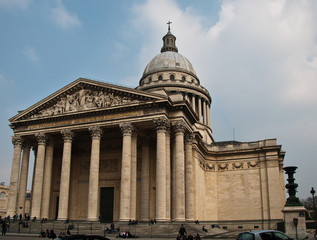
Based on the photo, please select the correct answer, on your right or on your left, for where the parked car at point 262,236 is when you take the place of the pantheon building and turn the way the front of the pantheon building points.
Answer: on your left

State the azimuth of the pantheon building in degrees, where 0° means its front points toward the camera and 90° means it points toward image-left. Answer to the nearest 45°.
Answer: approximately 45°
